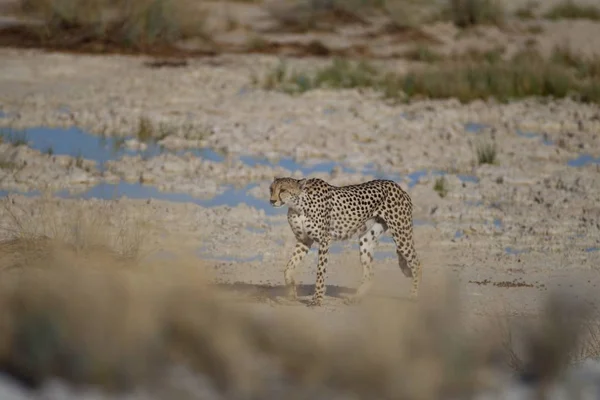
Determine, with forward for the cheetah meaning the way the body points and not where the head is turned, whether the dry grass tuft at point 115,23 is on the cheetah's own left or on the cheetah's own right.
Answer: on the cheetah's own right

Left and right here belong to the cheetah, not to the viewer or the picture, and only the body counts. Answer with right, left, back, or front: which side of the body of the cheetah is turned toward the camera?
left
